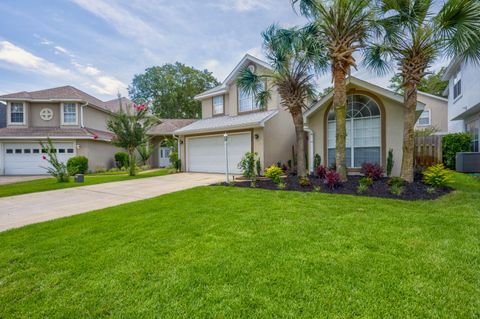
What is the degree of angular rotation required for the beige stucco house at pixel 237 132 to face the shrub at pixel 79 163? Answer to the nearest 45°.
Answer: approximately 45° to its right

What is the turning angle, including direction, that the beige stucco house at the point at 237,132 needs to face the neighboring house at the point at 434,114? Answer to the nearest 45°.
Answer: approximately 135° to its left

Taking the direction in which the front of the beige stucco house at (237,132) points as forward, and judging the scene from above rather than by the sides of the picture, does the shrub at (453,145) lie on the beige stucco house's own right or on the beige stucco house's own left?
on the beige stucco house's own left

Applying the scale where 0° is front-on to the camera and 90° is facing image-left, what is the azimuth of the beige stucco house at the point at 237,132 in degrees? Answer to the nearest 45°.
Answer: approximately 45°

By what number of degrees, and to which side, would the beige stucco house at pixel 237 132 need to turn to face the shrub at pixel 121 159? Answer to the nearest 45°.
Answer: approximately 90° to its right

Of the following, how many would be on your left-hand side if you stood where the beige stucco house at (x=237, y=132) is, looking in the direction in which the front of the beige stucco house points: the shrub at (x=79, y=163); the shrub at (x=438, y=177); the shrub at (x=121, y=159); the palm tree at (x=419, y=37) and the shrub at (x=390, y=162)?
3

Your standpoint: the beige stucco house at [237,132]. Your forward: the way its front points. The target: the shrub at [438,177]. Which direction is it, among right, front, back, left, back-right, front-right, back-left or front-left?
left

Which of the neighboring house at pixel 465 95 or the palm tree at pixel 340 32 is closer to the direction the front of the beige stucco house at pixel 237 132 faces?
the palm tree

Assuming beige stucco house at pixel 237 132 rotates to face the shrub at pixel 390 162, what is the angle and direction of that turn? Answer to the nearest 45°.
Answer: approximately 90° to its left

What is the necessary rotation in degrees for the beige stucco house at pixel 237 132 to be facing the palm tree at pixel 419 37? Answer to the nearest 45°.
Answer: approximately 90° to its left

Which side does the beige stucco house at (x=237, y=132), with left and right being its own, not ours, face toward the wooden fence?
left

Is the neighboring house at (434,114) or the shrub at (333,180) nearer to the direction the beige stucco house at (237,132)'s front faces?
the shrub
